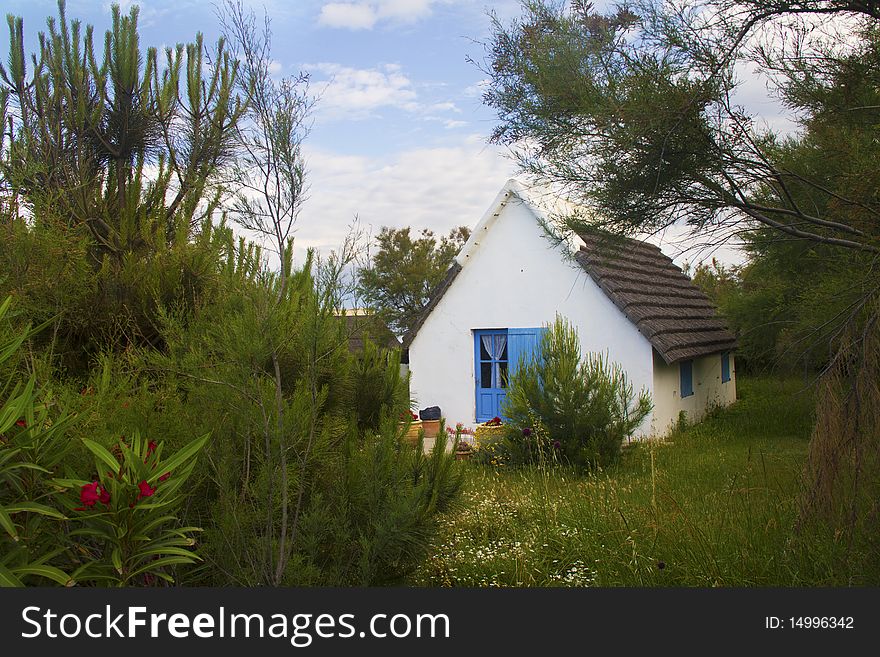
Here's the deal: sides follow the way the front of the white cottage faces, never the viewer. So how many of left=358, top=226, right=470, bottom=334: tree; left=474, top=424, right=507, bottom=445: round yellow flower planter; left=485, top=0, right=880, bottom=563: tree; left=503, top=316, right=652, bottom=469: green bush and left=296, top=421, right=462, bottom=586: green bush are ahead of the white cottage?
4

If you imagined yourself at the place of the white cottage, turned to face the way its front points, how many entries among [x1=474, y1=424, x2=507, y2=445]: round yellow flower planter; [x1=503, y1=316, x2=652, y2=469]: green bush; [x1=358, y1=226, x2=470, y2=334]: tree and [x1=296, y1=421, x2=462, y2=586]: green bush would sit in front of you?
3

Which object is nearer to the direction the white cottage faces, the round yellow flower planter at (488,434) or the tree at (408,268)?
the round yellow flower planter

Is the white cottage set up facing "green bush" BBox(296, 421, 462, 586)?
yes

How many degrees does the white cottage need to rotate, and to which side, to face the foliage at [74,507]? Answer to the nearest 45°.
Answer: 0° — it already faces it

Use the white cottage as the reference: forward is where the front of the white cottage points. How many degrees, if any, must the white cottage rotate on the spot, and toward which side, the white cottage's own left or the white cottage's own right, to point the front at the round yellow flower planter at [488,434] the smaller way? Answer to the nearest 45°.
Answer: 0° — it already faces it

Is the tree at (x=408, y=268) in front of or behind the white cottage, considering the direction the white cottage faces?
behind

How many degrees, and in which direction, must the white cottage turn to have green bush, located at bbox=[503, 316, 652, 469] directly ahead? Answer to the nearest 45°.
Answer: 0° — it already faces it

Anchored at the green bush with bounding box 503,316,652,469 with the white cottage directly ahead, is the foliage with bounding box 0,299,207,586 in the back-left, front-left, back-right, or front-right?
back-left

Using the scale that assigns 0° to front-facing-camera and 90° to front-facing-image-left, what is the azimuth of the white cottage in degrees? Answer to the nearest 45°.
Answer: approximately 0°
